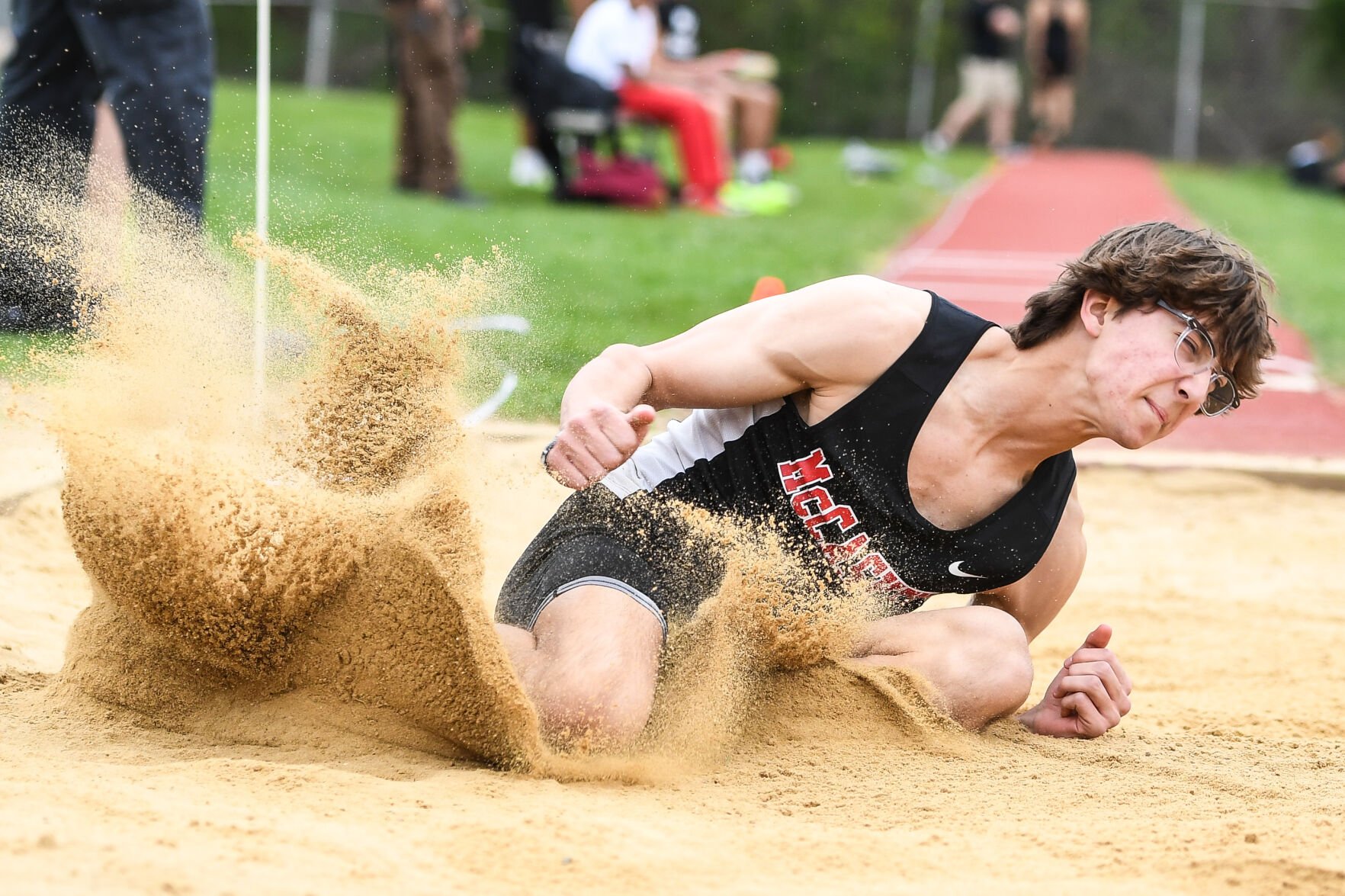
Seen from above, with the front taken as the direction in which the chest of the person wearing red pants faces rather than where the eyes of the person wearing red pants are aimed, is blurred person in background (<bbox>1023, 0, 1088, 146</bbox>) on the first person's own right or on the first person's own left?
on the first person's own left

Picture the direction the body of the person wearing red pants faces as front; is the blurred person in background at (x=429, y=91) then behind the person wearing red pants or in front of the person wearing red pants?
behind

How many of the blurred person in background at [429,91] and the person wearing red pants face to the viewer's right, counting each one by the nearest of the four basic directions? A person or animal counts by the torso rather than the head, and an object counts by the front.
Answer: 2

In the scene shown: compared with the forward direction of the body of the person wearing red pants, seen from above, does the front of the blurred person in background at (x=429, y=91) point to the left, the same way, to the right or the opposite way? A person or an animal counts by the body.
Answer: the same way

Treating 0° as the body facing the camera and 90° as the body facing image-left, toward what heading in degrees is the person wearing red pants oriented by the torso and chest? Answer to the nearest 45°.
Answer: approximately 270°
